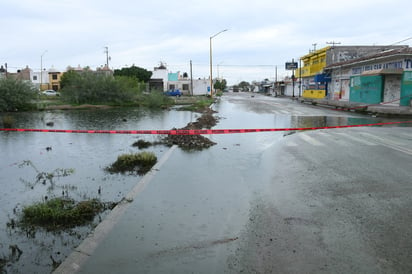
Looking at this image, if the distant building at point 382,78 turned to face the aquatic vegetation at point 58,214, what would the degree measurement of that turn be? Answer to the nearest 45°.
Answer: approximately 45° to its left

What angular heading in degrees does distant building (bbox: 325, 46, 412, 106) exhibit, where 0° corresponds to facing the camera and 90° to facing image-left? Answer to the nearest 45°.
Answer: approximately 45°

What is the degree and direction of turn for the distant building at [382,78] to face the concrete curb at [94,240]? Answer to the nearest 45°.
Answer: approximately 45° to its left

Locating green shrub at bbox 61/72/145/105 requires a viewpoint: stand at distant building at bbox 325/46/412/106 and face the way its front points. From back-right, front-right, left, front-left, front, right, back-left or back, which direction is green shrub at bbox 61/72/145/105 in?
front-right

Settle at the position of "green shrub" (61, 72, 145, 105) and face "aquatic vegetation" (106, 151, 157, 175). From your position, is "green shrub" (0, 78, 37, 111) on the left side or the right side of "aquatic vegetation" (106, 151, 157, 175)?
right

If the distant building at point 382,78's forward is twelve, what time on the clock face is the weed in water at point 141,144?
The weed in water is roughly at 11 o'clock from the distant building.

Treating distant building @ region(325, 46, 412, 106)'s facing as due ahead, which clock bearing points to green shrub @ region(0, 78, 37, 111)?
The green shrub is roughly at 1 o'clock from the distant building.

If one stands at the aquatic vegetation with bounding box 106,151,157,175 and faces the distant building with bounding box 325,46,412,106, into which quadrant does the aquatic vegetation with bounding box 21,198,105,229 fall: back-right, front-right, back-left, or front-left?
back-right
